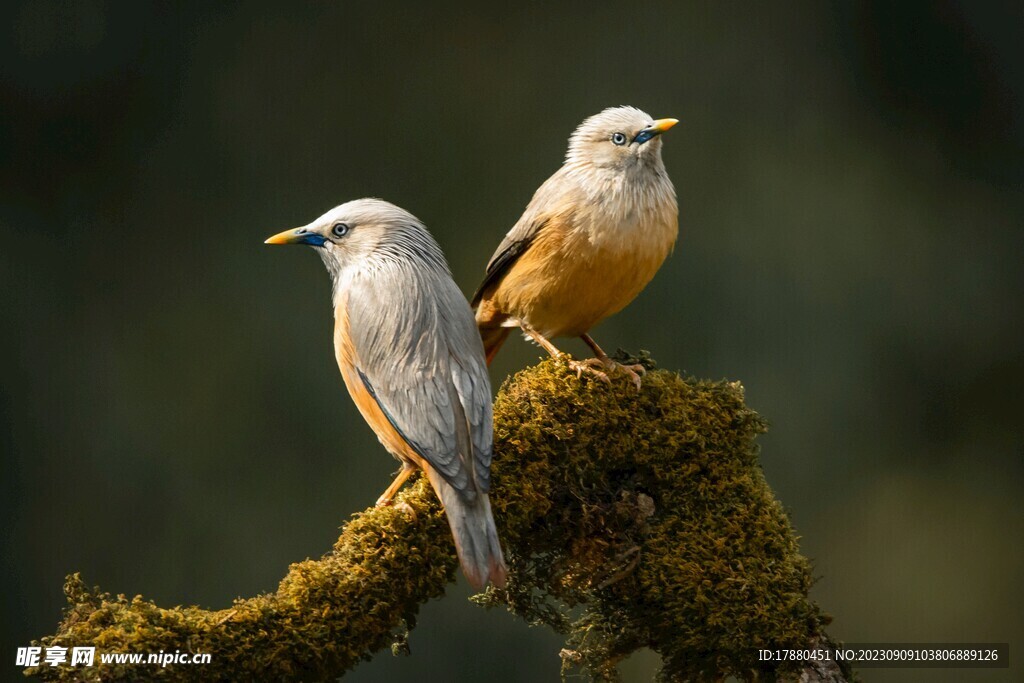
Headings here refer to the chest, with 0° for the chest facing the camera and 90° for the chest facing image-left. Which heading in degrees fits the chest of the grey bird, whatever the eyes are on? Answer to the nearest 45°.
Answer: approximately 135°

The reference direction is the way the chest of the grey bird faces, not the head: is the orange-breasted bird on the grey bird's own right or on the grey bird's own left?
on the grey bird's own right

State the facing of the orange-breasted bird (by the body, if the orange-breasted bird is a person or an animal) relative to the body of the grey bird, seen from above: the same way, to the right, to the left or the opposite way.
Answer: the opposite way

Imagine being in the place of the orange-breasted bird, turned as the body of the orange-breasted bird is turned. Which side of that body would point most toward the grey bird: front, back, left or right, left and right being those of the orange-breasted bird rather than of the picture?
right
